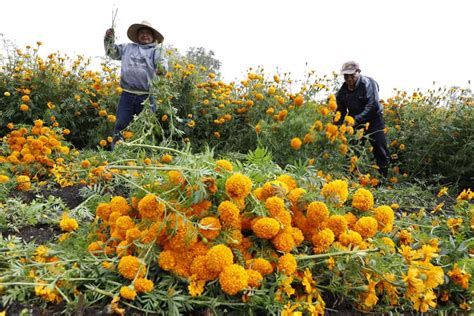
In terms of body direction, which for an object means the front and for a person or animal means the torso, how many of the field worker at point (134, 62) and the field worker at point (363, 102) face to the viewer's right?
0

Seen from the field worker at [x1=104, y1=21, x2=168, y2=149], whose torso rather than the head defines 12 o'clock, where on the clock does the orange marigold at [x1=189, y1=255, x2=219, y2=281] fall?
The orange marigold is roughly at 12 o'clock from the field worker.

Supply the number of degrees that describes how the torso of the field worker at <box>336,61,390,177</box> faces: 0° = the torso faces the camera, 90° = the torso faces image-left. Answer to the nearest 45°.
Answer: approximately 45°

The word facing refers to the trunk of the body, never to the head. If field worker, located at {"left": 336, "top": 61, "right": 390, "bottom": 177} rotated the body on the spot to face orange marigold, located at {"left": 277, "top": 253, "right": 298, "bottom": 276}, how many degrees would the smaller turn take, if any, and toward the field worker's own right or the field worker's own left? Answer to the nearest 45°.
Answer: approximately 45° to the field worker's own left

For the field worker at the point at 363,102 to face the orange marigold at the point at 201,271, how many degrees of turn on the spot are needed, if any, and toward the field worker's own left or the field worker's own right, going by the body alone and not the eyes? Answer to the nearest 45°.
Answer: approximately 45° to the field worker's own left

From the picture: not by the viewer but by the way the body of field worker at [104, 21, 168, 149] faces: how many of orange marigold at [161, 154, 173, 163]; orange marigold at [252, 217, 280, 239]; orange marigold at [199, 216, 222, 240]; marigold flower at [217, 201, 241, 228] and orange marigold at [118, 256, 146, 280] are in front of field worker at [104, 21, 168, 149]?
5

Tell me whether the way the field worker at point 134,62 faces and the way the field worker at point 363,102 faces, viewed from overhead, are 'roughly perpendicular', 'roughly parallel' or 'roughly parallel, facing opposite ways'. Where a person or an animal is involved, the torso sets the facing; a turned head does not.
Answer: roughly perpendicular

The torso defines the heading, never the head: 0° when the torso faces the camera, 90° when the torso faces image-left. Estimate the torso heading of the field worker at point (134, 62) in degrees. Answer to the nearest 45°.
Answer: approximately 0°

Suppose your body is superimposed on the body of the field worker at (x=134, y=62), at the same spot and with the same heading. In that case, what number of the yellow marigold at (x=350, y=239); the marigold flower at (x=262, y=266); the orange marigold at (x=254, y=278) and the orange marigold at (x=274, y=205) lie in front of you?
4

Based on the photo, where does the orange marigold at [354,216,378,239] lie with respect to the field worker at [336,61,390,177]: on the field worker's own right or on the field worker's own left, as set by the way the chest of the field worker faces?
on the field worker's own left

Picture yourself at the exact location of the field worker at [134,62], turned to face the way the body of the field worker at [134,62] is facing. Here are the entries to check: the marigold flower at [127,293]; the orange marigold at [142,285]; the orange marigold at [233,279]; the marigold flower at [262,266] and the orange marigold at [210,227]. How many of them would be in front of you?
5

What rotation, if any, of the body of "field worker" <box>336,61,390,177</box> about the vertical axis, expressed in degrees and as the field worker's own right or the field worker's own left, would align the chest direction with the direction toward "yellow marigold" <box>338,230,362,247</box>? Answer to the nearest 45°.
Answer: approximately 45° to the field worker's own left
